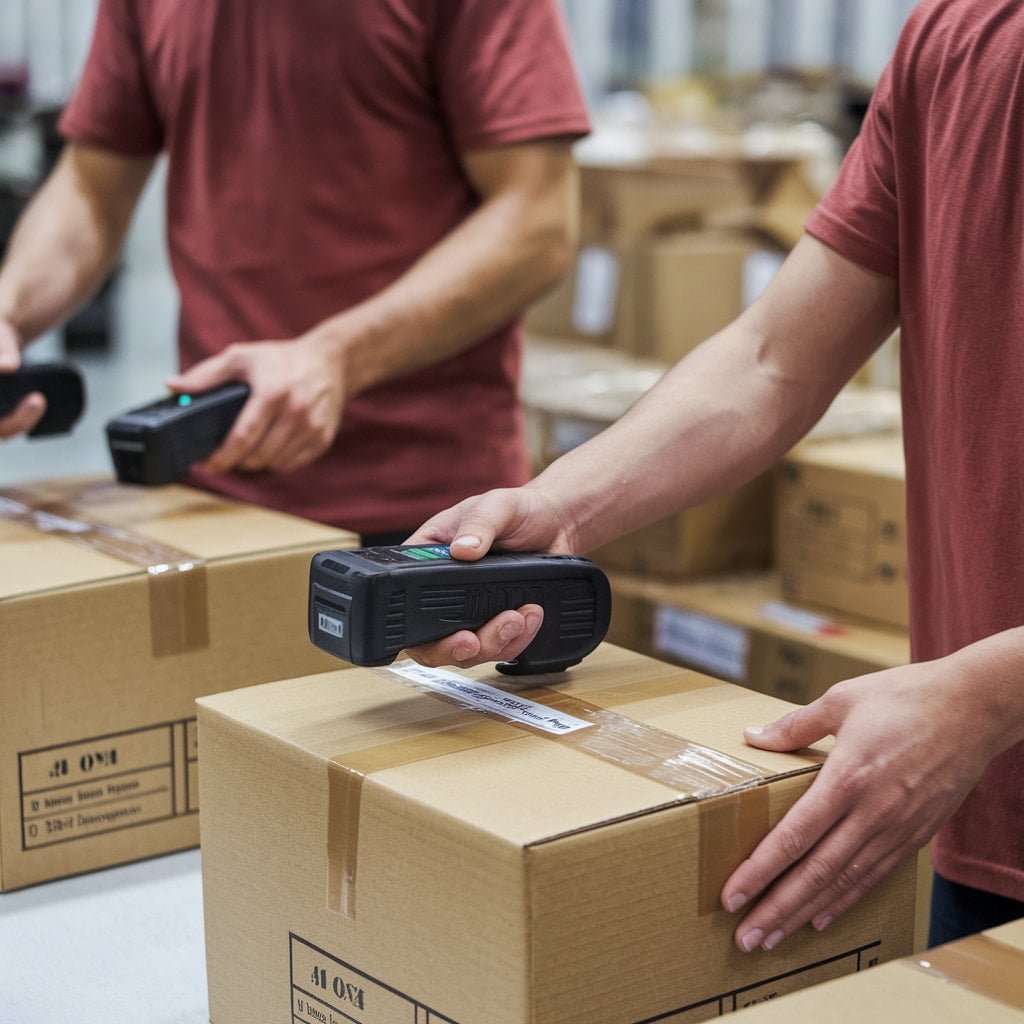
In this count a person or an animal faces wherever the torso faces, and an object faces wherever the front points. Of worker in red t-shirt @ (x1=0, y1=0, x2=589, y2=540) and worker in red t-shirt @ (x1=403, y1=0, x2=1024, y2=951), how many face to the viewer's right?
0

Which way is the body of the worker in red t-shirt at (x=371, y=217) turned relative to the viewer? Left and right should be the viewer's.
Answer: facing the viewer and to the left of the viewer

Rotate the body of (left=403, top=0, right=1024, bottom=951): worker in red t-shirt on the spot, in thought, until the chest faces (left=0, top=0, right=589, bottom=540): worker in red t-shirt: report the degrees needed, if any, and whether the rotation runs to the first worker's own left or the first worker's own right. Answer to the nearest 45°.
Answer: approximately 90° to the first worker's own right

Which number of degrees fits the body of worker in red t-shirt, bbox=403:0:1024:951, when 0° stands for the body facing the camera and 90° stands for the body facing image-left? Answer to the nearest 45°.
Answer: approximately 45°

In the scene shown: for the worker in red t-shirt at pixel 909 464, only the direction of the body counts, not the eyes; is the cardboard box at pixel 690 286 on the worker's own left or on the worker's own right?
on the worker's own right

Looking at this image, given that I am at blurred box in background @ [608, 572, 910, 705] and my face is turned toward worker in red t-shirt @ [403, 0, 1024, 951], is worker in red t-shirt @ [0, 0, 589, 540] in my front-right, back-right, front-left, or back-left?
front-right
